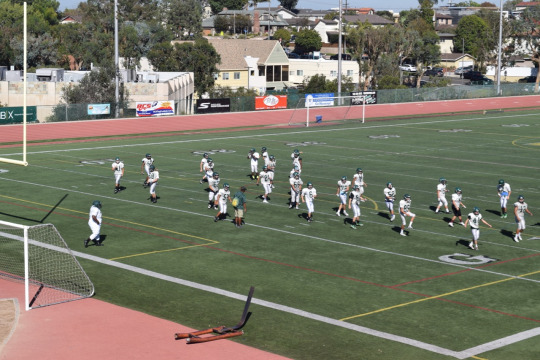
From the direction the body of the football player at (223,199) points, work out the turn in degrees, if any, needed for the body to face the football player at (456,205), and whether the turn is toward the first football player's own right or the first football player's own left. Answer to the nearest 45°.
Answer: approximately 45° to the first football player's own left

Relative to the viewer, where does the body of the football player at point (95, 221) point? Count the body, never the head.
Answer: to the viewer's right

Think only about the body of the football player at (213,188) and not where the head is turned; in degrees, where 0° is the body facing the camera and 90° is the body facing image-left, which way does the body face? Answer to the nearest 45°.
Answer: approximately 315°

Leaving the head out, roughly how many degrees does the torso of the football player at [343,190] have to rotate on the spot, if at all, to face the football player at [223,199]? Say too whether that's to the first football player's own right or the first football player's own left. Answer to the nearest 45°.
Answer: approximately 90° to the first football player's own right

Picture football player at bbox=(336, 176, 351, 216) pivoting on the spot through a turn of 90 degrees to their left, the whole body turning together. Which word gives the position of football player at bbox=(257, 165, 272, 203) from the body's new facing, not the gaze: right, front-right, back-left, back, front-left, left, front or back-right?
back-left

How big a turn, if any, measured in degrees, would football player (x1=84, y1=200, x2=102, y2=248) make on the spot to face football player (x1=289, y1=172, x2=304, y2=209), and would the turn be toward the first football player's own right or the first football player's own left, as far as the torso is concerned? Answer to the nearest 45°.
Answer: approximately 45° to the first football player's own left

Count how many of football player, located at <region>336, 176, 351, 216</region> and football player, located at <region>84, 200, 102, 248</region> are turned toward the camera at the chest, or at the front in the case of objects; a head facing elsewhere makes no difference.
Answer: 1

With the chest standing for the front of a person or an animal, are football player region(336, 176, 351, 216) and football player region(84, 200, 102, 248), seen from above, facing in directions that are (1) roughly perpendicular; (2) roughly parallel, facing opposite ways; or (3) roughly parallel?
roughly perpendicular

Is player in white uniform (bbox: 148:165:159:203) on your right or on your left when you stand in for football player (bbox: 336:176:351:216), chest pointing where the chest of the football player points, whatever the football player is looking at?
on your right

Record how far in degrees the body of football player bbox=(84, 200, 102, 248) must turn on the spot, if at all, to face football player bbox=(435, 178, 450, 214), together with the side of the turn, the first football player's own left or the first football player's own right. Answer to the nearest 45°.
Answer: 0° — they already face them

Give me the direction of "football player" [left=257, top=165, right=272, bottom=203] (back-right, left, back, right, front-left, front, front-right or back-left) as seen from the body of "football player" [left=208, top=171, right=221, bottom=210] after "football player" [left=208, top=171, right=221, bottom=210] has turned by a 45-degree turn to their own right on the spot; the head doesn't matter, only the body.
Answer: back-left

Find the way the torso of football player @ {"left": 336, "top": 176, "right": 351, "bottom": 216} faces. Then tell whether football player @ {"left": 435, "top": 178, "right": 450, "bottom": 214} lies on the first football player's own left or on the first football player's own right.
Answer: on the first football player's own left
